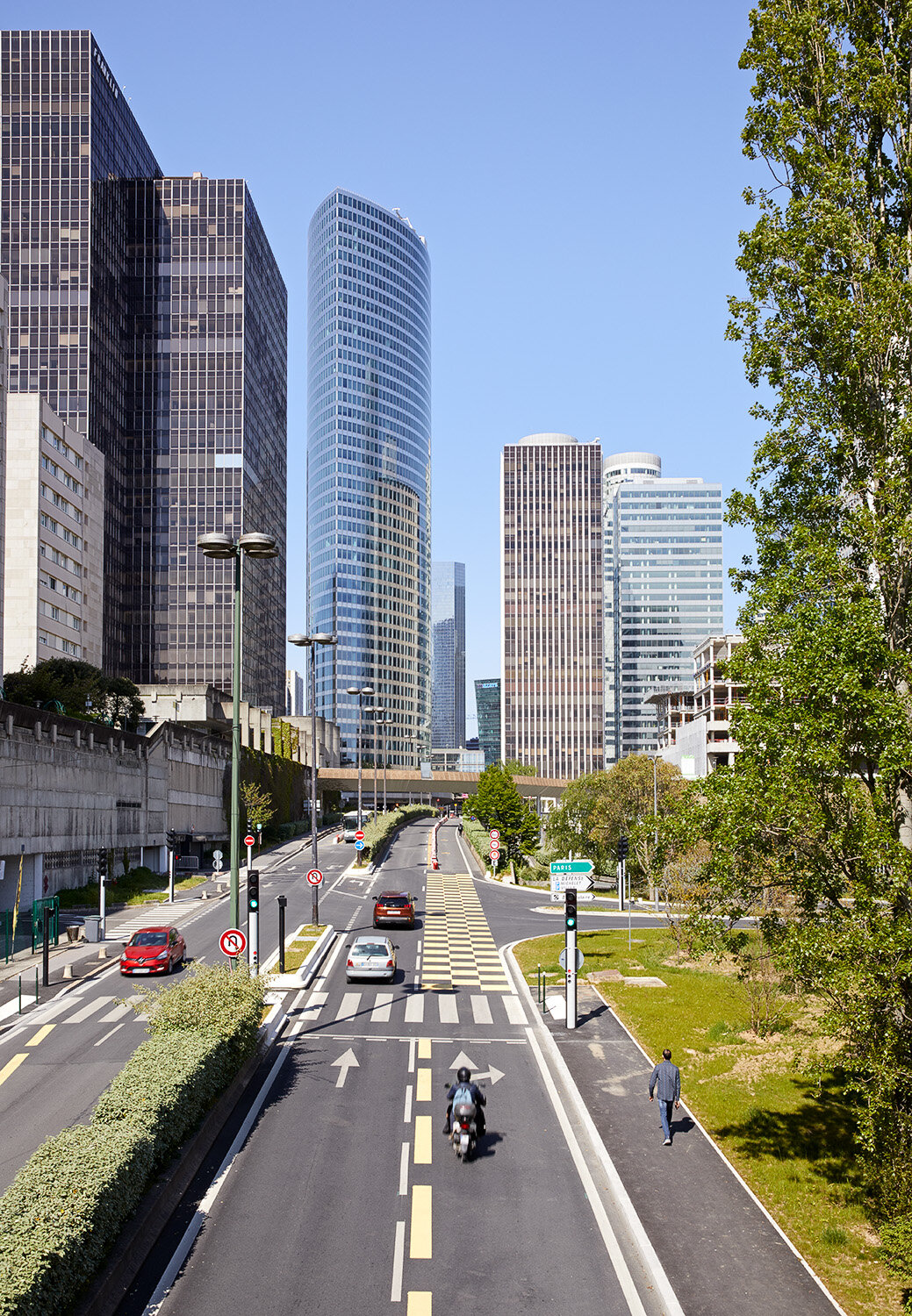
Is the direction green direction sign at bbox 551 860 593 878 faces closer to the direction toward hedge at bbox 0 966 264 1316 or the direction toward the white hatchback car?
the hedge

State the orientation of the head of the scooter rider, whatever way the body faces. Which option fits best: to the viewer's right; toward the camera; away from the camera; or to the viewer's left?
away from the camera

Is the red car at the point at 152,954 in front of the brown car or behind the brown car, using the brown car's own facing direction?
behind

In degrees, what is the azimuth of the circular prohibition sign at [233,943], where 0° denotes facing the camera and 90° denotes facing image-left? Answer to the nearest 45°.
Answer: approximately 0°

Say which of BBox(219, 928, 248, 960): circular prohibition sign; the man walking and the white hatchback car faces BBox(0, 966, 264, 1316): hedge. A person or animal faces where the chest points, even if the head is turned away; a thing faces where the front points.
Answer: the circular prohibition sign

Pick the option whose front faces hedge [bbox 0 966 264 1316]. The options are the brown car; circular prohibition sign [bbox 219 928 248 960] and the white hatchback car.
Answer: the circular prohibition sign

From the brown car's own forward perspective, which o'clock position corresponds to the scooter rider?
The scooter rider is roughly at 6 o'clock from the brown car.

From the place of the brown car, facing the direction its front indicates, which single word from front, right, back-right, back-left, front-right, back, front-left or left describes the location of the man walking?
back

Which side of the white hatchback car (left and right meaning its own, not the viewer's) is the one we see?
back

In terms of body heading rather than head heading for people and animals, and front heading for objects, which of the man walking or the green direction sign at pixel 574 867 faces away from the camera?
the man walking

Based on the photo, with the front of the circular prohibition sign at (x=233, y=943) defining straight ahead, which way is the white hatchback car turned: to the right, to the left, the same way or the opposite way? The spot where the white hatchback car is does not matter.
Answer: the opposite way

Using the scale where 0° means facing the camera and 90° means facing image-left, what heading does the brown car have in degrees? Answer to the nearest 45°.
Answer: approximately 180°
